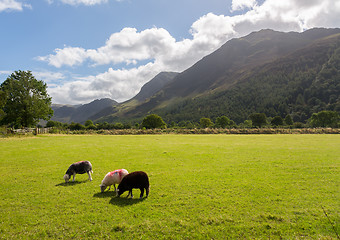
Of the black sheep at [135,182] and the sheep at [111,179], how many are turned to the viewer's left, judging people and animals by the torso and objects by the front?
2

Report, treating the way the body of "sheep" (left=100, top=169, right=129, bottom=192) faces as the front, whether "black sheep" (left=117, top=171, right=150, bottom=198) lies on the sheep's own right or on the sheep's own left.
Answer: on the sheep's own left

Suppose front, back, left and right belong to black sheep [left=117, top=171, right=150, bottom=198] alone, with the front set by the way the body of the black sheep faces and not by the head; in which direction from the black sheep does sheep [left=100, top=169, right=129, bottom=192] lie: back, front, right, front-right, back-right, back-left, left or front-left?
front-right

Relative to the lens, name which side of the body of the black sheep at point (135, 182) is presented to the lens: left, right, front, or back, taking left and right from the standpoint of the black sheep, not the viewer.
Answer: left

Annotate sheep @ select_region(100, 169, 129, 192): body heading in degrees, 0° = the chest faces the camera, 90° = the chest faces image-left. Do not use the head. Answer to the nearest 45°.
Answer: approximately 90°
